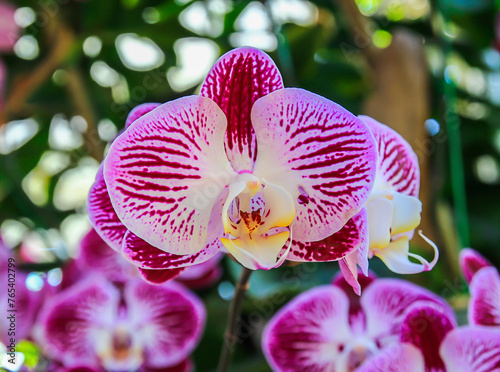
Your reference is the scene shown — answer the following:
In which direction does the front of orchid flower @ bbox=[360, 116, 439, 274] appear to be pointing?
to the viewer's right

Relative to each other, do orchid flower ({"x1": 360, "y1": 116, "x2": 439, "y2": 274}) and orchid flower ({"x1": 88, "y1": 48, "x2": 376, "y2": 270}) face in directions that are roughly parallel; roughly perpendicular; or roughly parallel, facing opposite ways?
roughly perpendicular

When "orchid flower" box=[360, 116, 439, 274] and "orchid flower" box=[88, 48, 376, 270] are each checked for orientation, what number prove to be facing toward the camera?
1

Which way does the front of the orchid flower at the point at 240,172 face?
toward the camera

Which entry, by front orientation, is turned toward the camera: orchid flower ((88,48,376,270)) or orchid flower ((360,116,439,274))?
orchid flower ((88,48,376,270))
